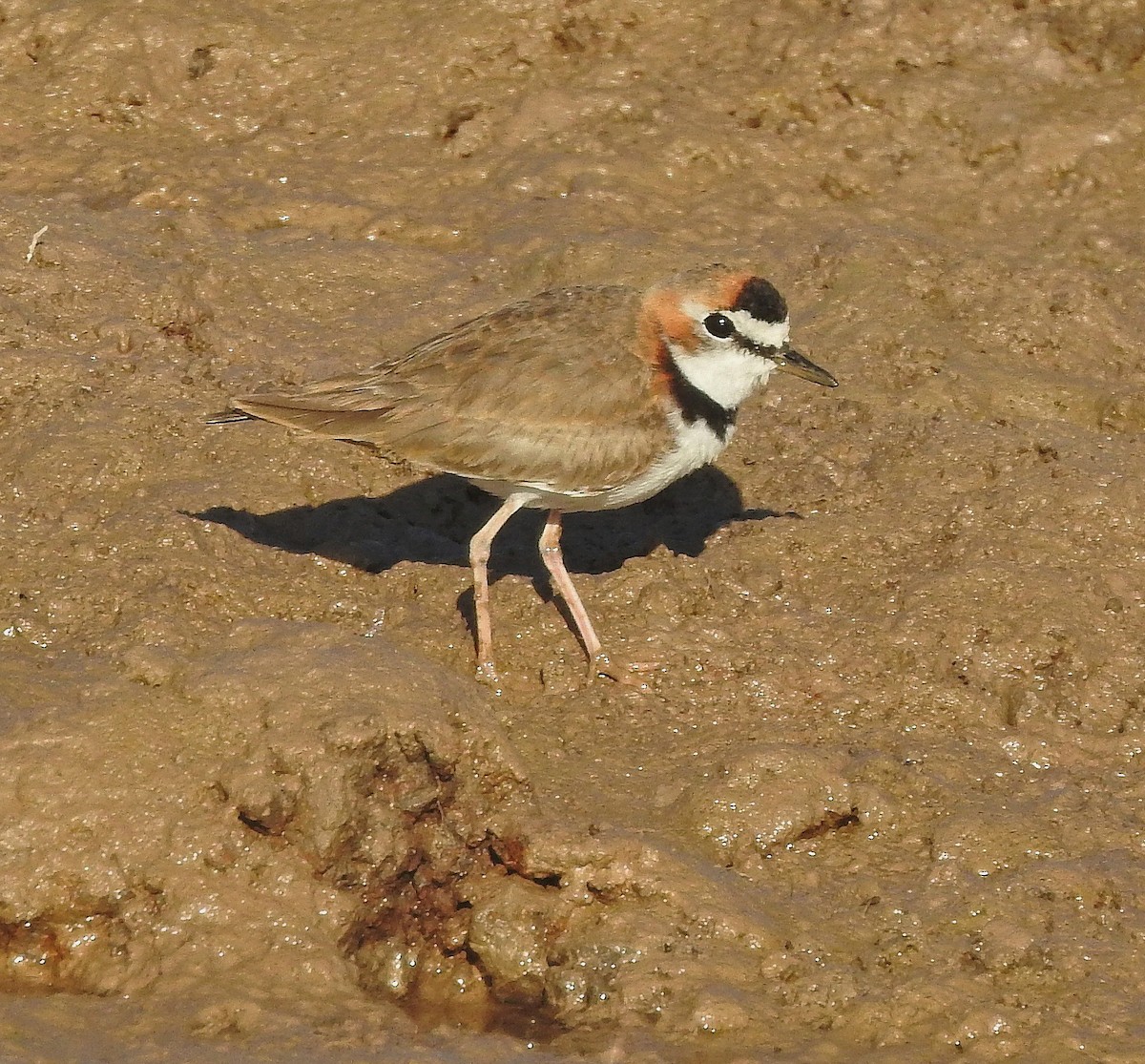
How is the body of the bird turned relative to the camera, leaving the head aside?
to the viewer's right
